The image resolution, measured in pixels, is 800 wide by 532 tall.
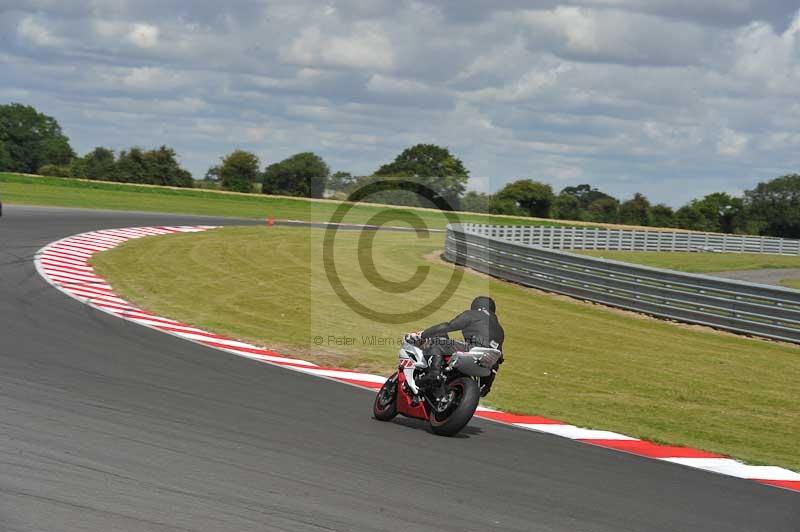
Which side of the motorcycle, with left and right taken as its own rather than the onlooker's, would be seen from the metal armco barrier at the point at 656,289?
right

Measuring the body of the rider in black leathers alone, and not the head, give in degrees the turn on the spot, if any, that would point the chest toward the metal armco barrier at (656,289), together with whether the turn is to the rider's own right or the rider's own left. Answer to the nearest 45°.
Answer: approximately 45° to the rider's own right

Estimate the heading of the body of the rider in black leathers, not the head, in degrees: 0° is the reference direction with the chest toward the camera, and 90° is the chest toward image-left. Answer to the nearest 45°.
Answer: approximately 135°

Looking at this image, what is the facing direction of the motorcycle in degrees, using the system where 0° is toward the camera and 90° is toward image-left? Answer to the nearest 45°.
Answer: approximately 135°
